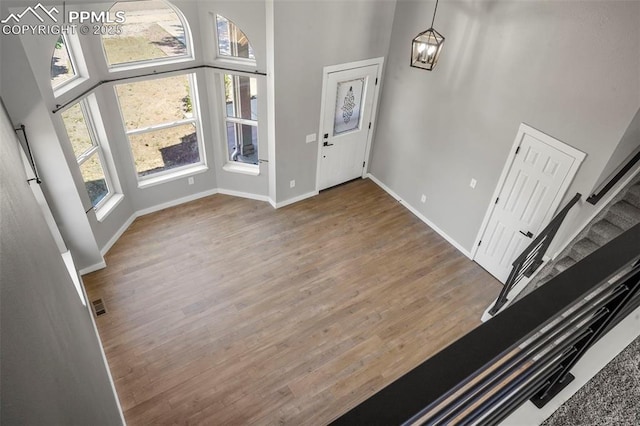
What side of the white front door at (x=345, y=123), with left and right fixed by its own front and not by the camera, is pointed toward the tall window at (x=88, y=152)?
right

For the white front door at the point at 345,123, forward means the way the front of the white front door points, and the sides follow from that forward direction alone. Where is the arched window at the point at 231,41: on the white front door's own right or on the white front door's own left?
on the white front door's own right

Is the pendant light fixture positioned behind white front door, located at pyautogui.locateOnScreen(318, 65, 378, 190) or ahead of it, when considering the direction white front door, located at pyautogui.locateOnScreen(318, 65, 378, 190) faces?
ahead

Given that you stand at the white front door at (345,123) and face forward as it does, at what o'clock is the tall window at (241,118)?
The tall window is roughly at 4 o'clock from the white front door.

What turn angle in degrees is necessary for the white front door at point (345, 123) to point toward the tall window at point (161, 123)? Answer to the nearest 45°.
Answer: approximately 135° to its right

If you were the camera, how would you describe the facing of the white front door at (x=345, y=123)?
facing the viewer and to the right of the viewer

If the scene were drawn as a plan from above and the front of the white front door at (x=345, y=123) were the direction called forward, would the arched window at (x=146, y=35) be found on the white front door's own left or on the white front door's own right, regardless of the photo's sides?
on the white front door's own right
